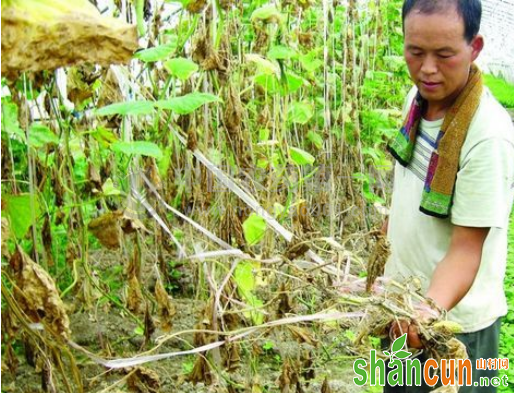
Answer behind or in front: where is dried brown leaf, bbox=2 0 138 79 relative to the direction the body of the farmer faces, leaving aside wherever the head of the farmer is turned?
in front

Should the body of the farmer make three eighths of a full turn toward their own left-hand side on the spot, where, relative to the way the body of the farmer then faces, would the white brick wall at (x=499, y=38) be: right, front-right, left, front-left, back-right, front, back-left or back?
left

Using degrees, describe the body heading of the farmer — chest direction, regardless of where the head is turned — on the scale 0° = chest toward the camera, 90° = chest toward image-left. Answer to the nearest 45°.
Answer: approximately 45°

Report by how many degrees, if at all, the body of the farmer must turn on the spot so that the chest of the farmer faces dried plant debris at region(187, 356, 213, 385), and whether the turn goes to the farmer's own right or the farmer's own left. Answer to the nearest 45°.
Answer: approximately 45° to the farmer's own right

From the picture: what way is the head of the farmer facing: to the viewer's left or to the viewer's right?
to the viewer's left

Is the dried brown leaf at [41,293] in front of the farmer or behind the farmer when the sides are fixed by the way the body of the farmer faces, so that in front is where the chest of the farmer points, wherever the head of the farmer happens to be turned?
in front

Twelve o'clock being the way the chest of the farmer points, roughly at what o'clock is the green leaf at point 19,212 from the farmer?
The green leaf is roughly at 1 o'clock from the farmer.
